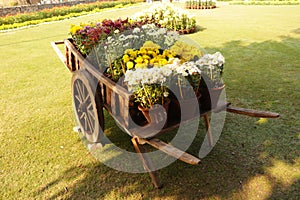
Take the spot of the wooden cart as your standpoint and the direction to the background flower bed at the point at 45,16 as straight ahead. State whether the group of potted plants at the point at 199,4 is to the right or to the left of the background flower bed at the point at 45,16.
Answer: right

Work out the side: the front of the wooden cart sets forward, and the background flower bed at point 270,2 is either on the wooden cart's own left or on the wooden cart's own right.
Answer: on the wooden cart's own left

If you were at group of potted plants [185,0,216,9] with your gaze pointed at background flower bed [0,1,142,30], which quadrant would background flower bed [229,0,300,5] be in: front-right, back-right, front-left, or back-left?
back-right

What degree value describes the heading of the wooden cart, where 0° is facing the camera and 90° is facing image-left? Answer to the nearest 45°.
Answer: approximately 315°

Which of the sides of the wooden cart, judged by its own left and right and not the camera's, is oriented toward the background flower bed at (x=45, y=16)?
back

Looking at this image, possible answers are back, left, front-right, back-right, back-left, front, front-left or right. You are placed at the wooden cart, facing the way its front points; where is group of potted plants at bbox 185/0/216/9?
back-left

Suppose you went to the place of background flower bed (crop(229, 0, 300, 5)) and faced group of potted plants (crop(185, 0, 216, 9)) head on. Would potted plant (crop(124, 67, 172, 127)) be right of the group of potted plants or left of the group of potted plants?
left
